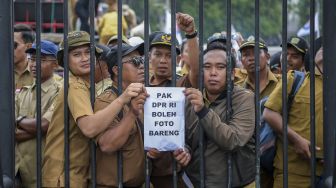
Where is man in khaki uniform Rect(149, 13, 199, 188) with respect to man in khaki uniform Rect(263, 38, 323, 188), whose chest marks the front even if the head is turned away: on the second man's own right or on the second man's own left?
on the second man's own right

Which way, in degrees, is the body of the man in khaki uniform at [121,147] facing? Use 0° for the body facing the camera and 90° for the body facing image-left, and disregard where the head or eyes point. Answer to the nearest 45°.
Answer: approximately 315°

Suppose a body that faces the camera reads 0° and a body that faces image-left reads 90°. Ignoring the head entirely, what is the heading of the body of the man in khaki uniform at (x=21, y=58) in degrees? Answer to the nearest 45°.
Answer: approximately 45°

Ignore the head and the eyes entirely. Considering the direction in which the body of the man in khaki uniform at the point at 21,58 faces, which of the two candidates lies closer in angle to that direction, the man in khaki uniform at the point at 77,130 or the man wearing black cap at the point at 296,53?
the man in khaki uniform

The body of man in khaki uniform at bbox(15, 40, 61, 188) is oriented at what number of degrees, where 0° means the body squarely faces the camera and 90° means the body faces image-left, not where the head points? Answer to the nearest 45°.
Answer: approximately 45°

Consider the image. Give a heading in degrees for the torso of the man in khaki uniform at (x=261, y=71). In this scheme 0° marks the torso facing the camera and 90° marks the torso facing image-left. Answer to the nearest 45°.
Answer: approximately 0°

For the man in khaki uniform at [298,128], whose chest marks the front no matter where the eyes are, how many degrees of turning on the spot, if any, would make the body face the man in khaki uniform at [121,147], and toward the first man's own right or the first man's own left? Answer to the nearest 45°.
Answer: approximately 90° to the first man's own right
